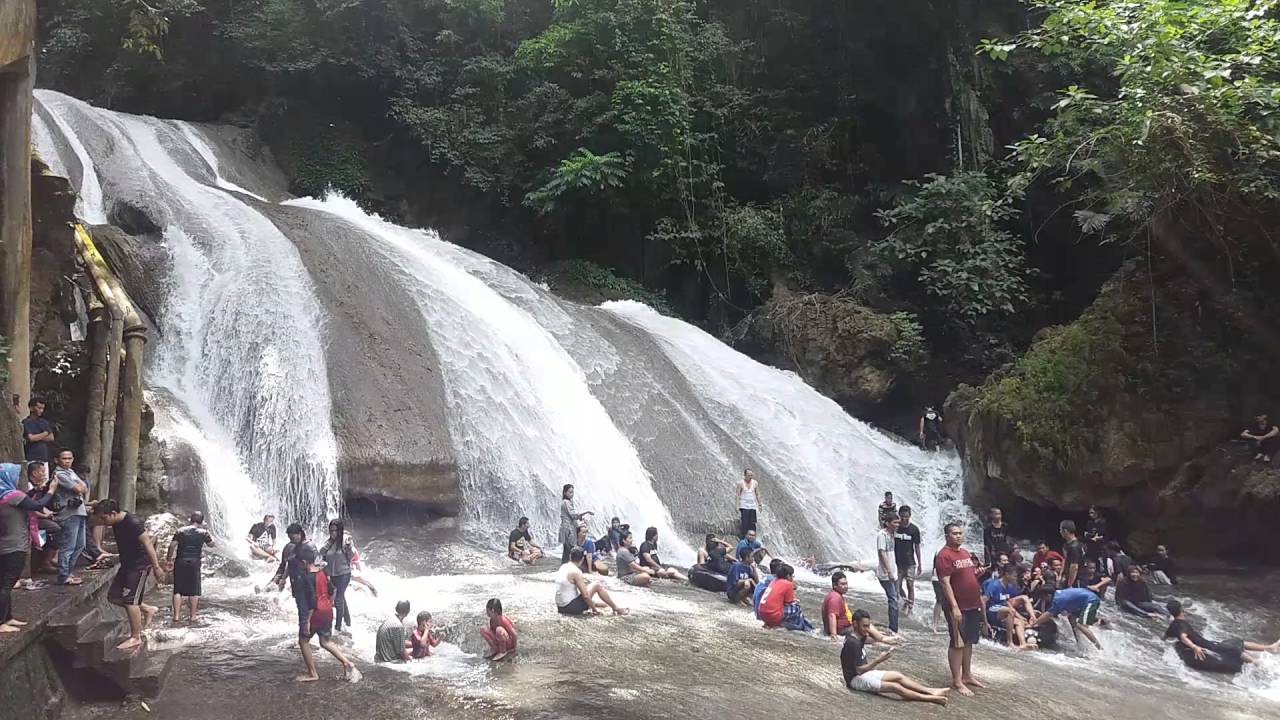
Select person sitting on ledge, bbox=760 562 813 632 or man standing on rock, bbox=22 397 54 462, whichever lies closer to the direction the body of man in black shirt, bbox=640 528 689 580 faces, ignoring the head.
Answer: the person sitting on ledge

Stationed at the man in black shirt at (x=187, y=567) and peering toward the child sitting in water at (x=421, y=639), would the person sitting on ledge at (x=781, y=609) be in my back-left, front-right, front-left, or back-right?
front-left

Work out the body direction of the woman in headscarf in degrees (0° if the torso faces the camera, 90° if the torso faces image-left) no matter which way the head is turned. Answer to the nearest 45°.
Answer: approximately 270°

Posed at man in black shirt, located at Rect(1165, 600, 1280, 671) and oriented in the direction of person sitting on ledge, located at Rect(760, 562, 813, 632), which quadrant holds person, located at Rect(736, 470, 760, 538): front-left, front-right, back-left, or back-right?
front-right

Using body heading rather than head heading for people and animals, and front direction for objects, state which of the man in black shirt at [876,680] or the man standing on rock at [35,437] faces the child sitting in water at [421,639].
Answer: the man standing on rock

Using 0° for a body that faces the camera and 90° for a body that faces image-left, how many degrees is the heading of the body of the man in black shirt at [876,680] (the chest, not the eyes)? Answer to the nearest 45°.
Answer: approximately 270°

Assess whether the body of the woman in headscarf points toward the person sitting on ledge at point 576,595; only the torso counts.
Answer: yes

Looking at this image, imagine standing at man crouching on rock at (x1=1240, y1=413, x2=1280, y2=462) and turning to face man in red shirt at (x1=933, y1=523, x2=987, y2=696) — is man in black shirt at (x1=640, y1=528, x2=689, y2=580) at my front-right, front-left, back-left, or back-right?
front-right

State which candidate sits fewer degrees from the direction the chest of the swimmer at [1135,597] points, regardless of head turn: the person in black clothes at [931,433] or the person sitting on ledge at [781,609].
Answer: the person sitting on ledge

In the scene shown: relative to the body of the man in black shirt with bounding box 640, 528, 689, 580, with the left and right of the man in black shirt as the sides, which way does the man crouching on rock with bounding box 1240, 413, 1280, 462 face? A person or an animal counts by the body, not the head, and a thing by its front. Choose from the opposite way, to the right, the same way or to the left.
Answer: to the right

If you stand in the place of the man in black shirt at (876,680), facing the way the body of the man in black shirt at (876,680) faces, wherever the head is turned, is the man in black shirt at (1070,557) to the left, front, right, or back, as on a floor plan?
left

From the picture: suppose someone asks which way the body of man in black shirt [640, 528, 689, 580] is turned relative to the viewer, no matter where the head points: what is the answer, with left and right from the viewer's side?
facing the viewer and to the right of the viewer
